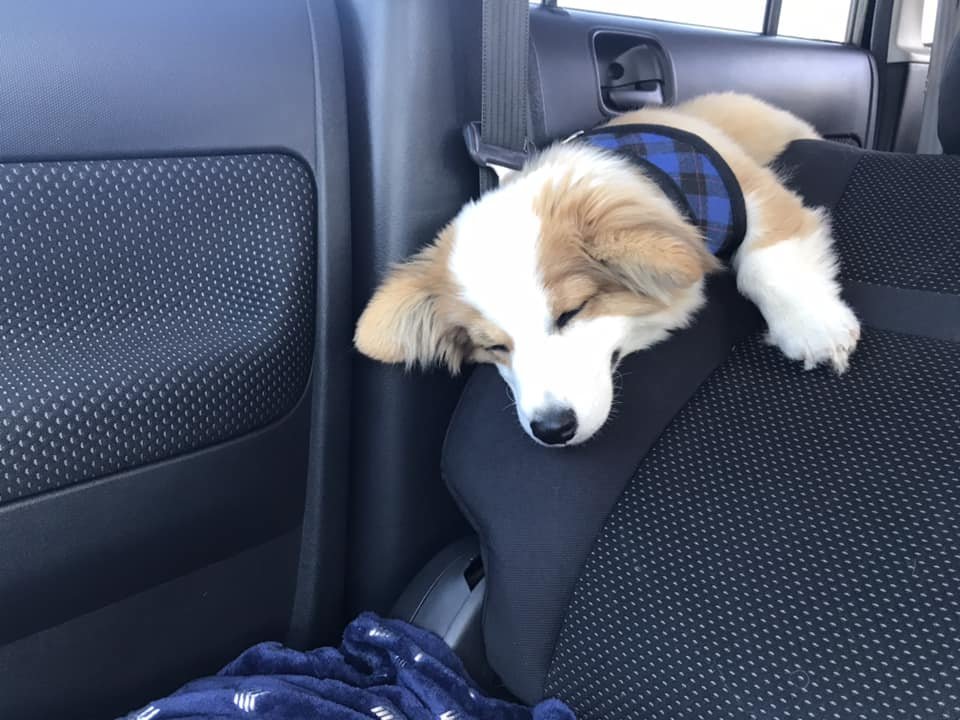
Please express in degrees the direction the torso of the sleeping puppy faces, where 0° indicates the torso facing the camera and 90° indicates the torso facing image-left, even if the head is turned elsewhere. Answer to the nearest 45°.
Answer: approximately 45°
